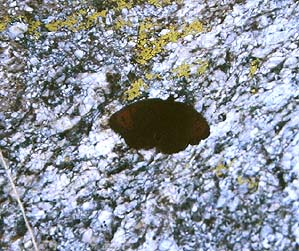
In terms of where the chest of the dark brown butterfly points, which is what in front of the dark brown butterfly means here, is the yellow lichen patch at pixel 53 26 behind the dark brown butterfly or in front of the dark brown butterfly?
in front

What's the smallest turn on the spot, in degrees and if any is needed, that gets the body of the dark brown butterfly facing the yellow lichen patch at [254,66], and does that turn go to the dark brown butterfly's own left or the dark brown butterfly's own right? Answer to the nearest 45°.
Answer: approximately 90° to the dark brown butterfly's own right

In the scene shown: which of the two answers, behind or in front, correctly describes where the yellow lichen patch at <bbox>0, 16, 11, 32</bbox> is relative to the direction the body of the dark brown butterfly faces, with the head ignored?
in front

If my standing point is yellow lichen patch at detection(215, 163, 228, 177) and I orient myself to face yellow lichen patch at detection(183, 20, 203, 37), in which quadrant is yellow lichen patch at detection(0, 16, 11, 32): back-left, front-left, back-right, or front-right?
front-left

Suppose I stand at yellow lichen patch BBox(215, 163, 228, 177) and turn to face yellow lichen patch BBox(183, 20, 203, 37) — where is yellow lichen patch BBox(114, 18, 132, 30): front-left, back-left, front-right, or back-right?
front-left

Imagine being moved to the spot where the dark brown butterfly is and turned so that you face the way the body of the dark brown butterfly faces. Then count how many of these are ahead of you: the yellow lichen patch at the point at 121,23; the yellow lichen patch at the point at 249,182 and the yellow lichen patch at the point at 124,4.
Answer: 2
